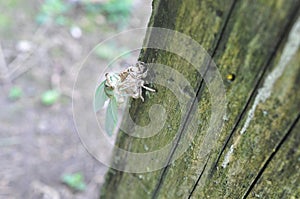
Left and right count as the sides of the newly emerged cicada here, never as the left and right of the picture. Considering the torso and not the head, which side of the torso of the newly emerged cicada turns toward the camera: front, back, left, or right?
right
